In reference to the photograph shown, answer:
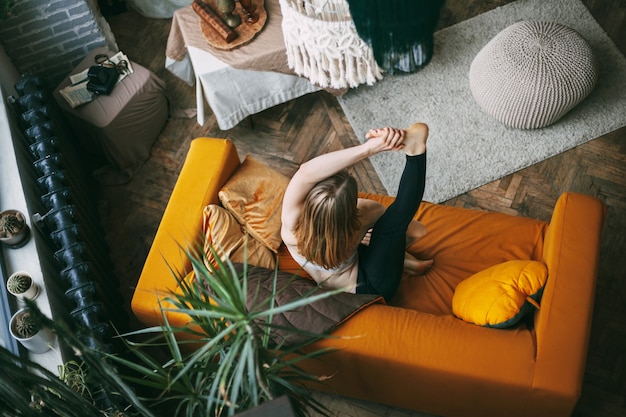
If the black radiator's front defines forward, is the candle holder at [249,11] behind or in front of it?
in front

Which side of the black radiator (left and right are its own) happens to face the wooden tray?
front

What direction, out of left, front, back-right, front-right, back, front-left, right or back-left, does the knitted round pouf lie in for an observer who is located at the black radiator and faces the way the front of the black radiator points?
front

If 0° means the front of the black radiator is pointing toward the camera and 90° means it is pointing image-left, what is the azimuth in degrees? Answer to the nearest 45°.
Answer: approximately 270°

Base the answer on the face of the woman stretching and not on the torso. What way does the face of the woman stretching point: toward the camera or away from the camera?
away from the camera

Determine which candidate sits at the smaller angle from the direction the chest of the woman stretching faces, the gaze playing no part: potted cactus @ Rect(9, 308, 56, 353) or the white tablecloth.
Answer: the white tablecloth

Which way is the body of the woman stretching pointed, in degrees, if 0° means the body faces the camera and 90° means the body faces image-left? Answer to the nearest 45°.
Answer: approximately 225°

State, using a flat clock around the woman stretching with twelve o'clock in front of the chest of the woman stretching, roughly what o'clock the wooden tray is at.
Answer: The wooden tray is roughly at 10 o'clock from the woman stretching.

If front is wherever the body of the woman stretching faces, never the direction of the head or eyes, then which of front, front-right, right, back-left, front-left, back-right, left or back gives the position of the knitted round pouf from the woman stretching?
front

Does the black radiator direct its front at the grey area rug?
yes

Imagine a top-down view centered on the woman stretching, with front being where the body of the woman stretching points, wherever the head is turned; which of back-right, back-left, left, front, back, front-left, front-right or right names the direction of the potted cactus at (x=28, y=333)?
back-left

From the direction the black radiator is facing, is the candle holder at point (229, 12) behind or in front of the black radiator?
in front

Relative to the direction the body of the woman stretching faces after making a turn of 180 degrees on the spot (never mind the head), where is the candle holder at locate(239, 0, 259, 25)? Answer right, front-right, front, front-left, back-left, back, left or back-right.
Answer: back-right
